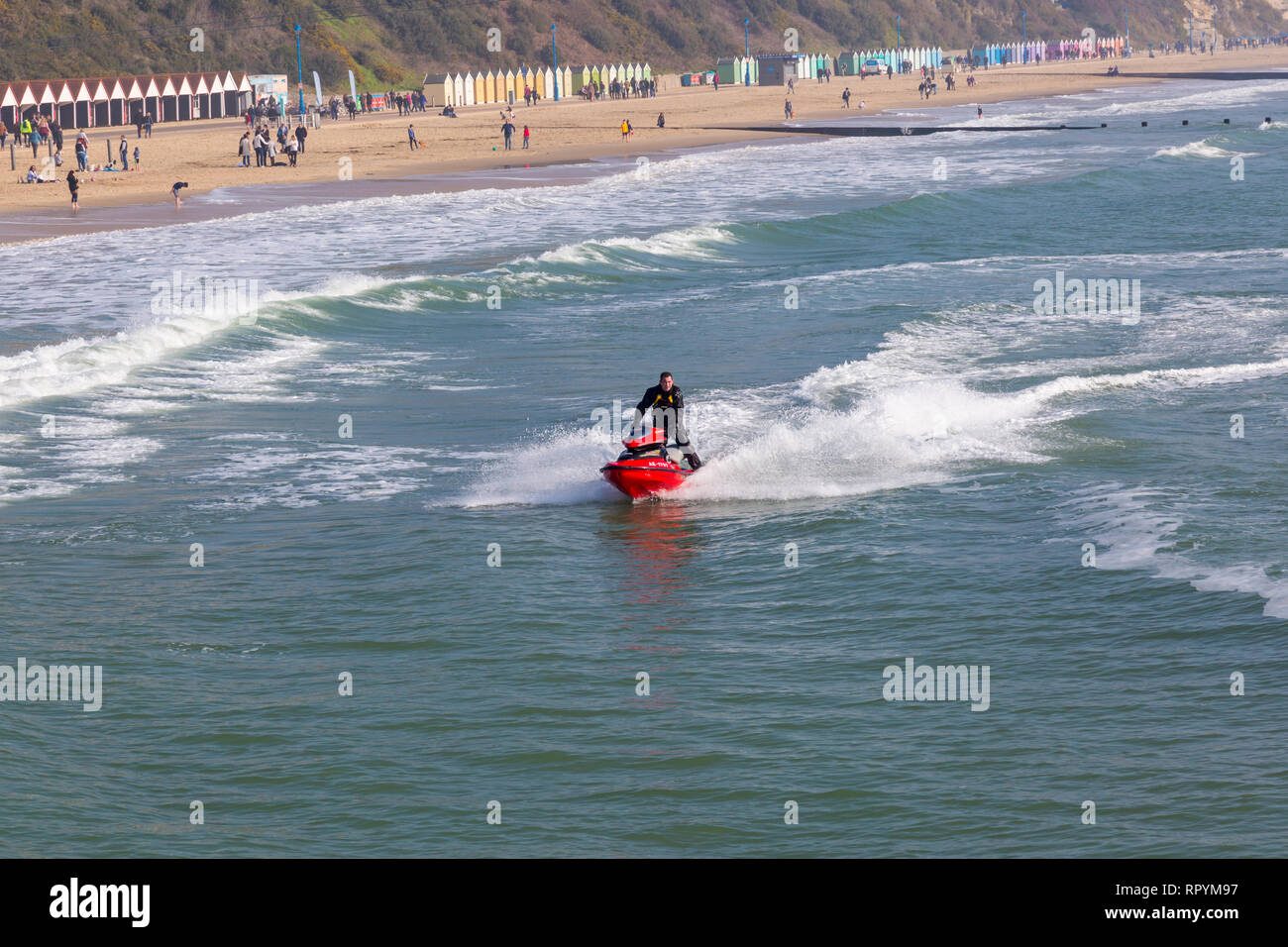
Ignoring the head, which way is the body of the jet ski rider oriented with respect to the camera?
toward the camera

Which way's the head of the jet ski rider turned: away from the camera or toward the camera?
toward the camera
